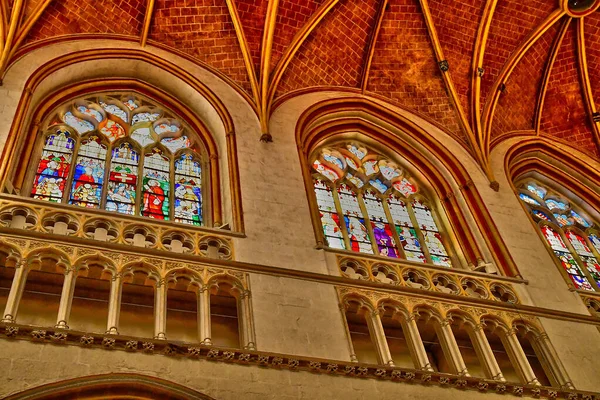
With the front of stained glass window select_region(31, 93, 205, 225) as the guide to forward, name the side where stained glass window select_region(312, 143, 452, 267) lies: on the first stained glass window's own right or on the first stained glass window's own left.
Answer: on the first stained glass window's own left

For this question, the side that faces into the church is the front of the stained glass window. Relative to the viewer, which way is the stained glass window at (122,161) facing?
toward the camera

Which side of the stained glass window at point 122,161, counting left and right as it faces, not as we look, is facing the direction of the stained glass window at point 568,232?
left
